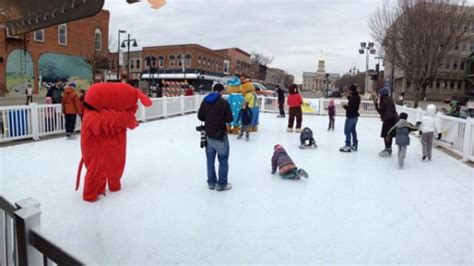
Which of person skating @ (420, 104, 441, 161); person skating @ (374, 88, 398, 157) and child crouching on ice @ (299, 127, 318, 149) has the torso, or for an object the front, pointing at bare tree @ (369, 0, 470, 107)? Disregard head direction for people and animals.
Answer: person skating @ (420, 104, 441, 161)

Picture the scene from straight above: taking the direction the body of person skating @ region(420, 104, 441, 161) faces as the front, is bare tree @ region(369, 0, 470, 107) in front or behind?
in front

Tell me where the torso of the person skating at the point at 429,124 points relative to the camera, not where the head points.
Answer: away from the camera

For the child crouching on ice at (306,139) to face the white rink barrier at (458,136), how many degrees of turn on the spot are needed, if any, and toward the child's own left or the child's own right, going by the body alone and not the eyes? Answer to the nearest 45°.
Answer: approximately 90° to the child's own left

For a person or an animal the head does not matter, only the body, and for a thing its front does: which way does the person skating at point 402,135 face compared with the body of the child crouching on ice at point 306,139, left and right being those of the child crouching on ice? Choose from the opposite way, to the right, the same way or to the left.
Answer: the opposite way

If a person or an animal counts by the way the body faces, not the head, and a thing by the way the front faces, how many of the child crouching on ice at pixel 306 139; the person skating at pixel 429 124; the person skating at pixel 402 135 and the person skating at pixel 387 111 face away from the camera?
2

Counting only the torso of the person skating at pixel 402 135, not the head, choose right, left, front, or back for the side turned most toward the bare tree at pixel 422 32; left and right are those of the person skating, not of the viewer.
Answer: front

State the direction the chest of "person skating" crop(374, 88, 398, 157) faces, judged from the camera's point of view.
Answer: to the viewer's left

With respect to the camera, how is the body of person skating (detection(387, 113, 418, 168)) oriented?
away from the camera

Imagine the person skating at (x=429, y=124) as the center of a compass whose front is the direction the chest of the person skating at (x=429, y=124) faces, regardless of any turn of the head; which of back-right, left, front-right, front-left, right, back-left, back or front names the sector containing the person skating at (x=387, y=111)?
left

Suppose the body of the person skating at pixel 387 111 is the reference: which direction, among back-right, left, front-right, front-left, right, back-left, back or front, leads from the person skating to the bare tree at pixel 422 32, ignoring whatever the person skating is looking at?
right
